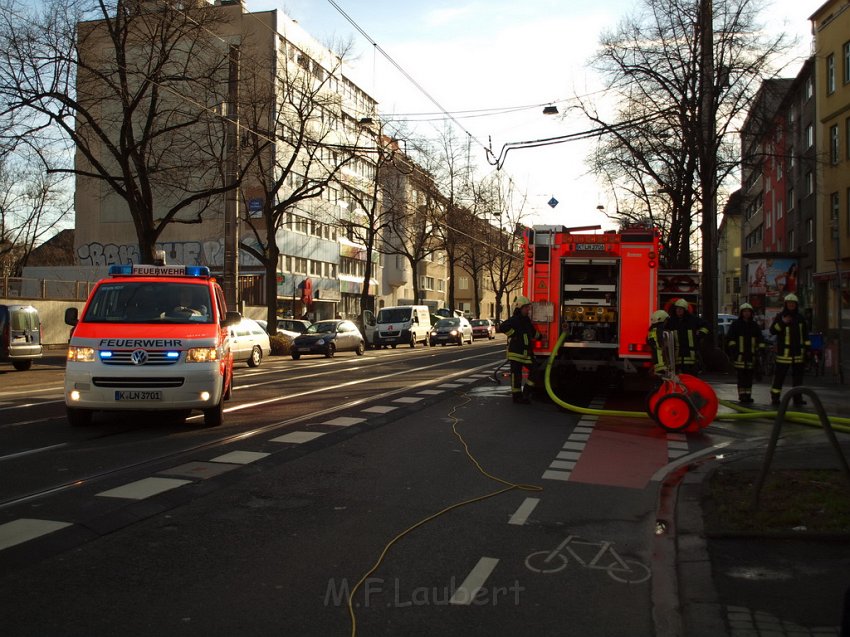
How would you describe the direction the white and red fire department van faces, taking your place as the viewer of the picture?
facing the viewer

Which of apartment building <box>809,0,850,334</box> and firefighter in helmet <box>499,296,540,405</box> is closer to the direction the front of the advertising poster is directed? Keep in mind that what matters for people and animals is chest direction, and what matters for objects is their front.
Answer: the firefighter in helmet

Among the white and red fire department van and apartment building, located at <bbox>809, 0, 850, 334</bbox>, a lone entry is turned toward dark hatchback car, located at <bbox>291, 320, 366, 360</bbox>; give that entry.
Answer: the apartment building

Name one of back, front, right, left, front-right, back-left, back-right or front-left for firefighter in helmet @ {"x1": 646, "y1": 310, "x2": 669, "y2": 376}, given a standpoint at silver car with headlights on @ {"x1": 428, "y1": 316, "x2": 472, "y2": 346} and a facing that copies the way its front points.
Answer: front-left

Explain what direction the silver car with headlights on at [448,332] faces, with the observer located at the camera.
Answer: facing the viewer and to the left of the viewer

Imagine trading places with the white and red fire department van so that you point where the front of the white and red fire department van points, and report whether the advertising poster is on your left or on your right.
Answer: on your left

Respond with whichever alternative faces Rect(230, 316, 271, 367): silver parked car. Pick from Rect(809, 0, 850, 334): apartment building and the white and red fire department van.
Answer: the apartment building

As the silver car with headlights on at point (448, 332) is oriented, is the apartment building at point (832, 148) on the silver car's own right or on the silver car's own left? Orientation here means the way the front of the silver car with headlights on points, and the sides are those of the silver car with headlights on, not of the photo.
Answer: on the silver car's own left

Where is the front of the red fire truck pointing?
away from the camera

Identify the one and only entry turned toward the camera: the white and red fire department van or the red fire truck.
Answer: the white and red fire department van

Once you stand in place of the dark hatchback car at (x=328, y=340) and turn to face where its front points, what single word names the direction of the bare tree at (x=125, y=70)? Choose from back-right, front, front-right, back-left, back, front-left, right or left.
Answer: front

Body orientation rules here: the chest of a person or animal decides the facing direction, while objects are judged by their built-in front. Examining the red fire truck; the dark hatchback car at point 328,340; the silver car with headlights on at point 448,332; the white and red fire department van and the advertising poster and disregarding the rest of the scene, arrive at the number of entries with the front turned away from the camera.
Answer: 1

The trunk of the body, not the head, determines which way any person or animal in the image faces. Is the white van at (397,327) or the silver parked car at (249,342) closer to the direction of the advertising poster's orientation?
the silver parked car

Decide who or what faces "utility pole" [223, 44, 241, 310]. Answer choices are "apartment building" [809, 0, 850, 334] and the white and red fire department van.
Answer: the apartment building
